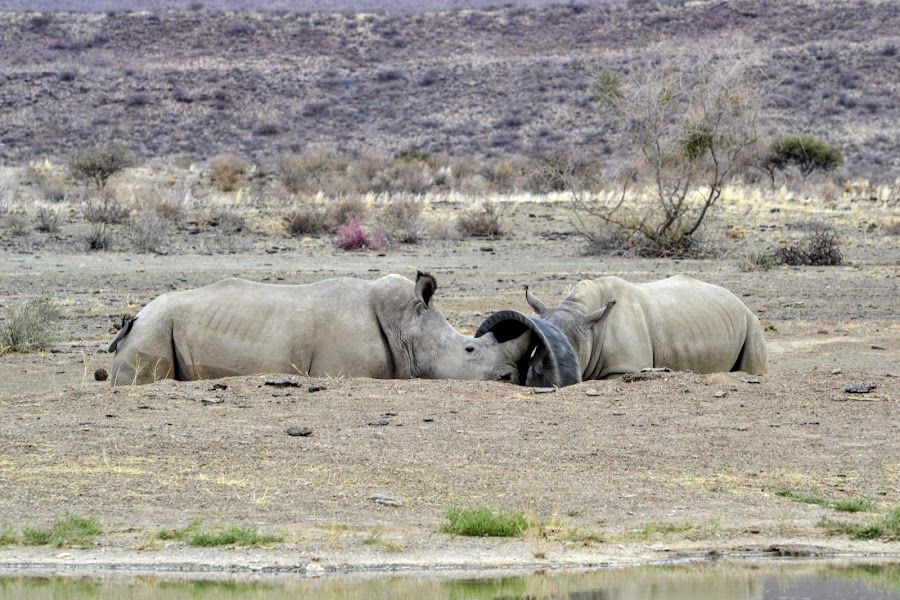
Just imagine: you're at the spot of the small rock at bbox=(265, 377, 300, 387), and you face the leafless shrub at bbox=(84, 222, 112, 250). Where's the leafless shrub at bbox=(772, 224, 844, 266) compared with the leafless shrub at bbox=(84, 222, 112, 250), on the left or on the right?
right

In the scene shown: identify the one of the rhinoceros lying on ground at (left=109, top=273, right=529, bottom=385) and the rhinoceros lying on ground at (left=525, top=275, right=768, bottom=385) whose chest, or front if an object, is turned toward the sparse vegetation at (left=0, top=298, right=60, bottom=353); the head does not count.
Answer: the rhinoceros lying on ground at (left=525, top=275, right=768, bottom=385)

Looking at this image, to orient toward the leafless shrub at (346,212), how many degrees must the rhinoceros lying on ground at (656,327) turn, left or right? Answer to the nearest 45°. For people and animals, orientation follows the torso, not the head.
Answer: approximately 90° to its right

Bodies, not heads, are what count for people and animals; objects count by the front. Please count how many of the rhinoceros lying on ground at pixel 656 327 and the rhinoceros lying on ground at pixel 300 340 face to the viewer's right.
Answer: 1

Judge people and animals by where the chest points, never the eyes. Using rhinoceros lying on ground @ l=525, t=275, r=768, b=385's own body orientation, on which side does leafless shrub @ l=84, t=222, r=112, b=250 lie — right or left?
on its right

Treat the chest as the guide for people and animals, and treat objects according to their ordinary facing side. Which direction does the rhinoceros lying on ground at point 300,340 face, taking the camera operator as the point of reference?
facing to the right of the viewer

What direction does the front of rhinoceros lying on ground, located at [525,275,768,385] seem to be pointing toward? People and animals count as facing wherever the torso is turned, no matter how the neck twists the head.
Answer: to the viewer's left

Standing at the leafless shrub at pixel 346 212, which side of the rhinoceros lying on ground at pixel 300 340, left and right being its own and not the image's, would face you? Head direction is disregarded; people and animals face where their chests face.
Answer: left

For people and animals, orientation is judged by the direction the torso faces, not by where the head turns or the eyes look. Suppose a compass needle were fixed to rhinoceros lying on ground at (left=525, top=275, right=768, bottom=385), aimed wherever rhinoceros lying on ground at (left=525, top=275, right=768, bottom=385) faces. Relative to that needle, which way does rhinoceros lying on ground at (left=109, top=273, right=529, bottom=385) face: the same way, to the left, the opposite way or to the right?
the opposite way

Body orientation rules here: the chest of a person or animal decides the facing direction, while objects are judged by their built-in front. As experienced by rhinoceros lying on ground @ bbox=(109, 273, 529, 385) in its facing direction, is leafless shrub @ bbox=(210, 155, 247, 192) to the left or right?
on its left

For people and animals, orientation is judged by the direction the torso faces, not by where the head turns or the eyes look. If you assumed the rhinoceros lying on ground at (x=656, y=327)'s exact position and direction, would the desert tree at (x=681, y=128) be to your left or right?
on your right
